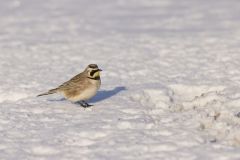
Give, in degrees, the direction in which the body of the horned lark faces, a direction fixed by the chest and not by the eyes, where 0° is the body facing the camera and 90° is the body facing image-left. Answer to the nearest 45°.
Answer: approximately 270°
